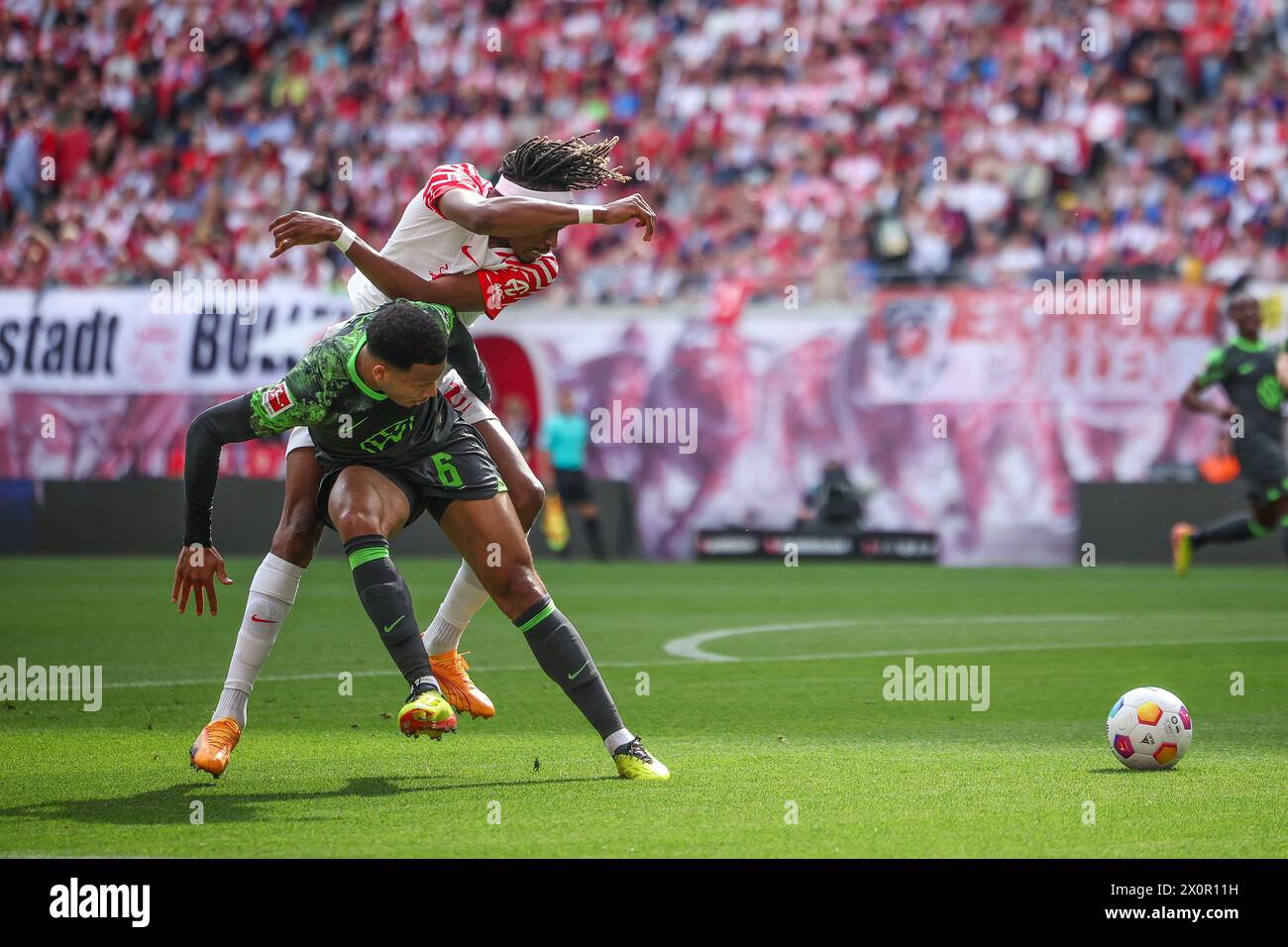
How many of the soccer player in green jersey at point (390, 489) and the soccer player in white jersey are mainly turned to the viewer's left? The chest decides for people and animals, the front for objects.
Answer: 0

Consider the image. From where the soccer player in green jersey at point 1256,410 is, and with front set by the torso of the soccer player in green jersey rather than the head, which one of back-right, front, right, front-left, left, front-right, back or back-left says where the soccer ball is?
front-right

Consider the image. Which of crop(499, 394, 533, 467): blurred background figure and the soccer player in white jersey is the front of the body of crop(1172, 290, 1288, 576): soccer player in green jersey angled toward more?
the soccer player in white jersey
